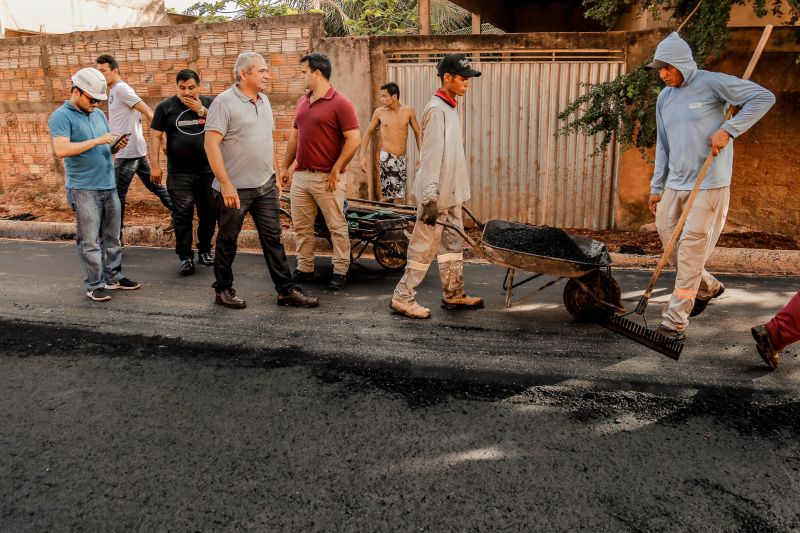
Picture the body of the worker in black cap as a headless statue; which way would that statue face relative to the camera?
to the viewer's right

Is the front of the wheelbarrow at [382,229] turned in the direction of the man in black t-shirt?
no

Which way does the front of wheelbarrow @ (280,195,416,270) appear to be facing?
to the viewer's right

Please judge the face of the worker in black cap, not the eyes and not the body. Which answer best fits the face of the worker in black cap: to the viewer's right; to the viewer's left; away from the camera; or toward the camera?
to the viewer's right

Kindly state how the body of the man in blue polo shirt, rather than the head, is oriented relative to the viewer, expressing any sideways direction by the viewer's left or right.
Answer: facing the viewer and to the right of the viewer

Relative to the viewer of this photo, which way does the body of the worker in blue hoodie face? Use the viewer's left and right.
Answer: facing the viewer and to the left of the viewer

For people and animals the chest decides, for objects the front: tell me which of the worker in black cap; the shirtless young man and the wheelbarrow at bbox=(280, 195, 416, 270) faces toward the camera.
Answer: the shirtless young man

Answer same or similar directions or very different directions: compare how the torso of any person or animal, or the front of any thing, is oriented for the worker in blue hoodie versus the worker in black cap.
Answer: very different directions

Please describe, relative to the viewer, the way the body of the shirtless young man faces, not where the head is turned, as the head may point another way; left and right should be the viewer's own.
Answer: facing the viewer

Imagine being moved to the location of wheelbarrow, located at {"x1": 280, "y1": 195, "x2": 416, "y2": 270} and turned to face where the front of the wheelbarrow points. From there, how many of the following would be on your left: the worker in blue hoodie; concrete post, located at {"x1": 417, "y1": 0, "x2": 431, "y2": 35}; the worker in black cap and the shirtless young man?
2

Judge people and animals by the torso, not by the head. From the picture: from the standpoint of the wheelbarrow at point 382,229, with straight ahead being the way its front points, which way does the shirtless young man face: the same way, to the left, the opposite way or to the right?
to the right

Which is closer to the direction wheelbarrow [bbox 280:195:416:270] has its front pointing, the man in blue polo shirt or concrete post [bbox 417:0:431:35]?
the concrete post

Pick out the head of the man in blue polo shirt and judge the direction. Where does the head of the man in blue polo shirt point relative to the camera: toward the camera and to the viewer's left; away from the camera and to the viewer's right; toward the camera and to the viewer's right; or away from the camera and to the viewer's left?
toward the camera and to the viewer's right

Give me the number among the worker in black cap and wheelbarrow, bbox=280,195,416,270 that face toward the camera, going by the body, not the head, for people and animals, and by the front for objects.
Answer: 0

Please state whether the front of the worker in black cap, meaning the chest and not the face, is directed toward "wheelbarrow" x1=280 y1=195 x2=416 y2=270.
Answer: no
